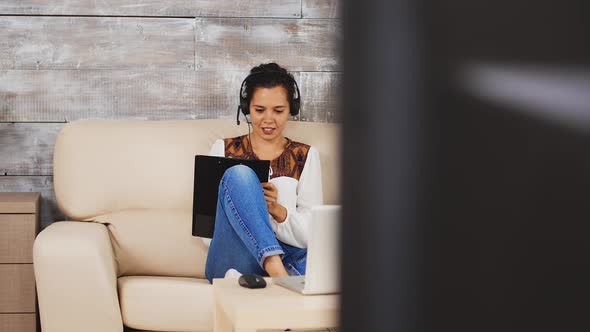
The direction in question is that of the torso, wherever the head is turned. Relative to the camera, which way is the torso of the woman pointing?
toward the camera

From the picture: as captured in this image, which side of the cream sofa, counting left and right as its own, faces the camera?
front

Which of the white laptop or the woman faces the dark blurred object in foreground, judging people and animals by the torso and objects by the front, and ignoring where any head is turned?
the woman

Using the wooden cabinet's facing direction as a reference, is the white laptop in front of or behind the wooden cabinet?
in front

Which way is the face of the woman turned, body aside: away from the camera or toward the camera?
toward the camera

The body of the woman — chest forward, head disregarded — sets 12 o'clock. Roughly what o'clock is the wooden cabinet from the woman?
The wooden cabinet is roughly at 3 o'clock from the woman.

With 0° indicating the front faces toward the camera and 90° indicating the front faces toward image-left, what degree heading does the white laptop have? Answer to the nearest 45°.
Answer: approximately 135°

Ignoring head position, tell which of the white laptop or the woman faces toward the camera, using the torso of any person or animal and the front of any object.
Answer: the woman

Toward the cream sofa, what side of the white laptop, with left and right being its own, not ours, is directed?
front

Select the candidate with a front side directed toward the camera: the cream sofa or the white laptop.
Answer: the cream sofa

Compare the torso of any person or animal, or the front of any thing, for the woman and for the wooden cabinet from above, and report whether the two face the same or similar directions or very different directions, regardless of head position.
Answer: same or similar directions

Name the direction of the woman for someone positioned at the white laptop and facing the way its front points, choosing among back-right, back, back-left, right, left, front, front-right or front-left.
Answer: front-right

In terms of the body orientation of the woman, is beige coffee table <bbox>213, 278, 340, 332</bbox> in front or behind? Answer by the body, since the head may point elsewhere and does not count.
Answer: in front

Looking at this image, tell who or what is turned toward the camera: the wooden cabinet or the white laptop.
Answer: the wooden cabinet

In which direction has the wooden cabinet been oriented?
toward the camera
